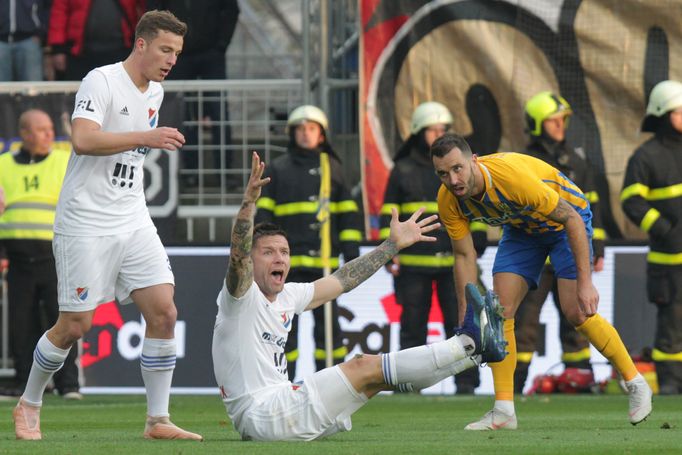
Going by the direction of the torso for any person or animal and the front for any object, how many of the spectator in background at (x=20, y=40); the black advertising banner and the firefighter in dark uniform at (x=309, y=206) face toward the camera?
3

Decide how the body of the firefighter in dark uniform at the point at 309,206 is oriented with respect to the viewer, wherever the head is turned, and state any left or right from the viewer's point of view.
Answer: facing the viewer

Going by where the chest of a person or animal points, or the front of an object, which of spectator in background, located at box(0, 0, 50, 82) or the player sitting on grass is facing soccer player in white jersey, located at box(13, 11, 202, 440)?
the spectator in background

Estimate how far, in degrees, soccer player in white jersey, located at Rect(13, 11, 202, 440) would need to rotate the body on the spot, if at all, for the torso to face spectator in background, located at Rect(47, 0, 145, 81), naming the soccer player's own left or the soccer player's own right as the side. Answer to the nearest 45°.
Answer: approximately 135° to the soccer player's own left

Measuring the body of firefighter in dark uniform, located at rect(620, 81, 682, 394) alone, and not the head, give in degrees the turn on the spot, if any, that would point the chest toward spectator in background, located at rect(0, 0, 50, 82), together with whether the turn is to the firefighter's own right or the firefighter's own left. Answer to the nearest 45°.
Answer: approximately 135° to the firefighter's own right

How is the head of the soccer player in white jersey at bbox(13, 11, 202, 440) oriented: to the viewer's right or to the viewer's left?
to the viewer's right

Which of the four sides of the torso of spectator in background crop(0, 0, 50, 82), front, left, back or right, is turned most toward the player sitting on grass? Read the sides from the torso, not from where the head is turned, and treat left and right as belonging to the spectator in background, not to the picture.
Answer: front

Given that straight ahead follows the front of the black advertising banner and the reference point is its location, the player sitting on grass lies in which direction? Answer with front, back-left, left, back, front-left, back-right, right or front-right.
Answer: front

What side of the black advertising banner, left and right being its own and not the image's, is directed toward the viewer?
front

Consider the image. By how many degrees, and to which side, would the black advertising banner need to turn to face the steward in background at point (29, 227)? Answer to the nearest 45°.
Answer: approximately 90° to its right

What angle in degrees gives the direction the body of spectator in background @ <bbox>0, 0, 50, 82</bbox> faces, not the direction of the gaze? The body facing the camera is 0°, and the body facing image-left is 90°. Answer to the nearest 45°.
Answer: approximately 0°

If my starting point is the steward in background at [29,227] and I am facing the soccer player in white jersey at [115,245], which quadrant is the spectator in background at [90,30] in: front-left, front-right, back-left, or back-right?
back-left
